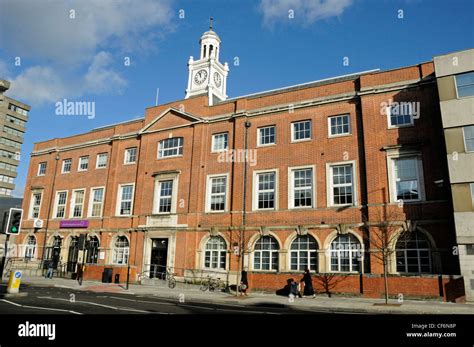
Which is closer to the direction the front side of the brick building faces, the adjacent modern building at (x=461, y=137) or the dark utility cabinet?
the dark utility cabinet

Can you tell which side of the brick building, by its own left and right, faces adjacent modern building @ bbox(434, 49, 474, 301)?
left

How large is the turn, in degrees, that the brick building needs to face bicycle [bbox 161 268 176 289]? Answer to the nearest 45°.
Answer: approximately 45° to its right

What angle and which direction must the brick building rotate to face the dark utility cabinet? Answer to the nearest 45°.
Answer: approximately 45° to its right

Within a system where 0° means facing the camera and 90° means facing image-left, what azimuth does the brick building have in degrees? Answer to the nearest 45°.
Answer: approximately 45°

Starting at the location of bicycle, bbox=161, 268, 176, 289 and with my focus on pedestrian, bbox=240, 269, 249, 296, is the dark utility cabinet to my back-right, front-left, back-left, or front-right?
back-right

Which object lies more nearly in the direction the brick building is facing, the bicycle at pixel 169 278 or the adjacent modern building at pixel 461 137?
the bicycle

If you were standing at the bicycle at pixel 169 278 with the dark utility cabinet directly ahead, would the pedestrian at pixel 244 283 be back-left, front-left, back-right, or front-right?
back-left
